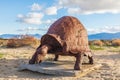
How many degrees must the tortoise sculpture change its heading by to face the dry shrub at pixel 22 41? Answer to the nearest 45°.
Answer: approximately 135° to its right
